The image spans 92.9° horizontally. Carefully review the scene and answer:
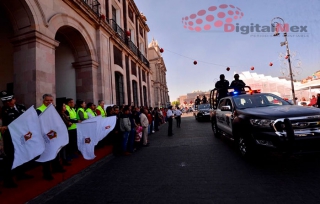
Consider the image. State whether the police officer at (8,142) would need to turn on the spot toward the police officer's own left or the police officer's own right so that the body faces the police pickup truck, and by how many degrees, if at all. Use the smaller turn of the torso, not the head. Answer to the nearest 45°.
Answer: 0° — they already face it

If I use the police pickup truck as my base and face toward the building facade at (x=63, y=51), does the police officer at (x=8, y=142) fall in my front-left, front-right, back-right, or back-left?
front-left

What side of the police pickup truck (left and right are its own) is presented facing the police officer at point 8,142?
right

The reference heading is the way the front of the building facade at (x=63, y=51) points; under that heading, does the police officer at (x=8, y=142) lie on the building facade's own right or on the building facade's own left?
on the building facade's own right

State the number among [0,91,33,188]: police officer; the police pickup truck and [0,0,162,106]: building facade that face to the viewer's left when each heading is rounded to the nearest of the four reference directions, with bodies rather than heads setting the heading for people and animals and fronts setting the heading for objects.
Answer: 0

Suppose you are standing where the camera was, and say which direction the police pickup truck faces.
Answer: facing the viewer and to the right of the viewer

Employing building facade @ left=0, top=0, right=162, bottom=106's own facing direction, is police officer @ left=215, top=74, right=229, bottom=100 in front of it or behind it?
in front

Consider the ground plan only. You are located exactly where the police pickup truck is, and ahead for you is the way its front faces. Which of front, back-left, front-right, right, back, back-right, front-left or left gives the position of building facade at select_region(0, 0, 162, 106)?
back-right

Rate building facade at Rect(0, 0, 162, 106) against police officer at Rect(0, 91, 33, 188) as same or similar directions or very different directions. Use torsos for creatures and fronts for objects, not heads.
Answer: same or similar directions

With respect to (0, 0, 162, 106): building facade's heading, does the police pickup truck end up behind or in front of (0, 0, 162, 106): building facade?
in front

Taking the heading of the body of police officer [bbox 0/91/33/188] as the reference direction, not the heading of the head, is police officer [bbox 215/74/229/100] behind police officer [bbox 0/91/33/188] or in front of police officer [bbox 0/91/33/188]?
in front

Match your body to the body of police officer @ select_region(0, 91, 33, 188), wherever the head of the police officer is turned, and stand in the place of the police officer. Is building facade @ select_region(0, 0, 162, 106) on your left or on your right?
on your left
